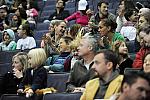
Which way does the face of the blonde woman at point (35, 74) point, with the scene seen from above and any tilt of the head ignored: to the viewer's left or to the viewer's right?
to the viewer's left

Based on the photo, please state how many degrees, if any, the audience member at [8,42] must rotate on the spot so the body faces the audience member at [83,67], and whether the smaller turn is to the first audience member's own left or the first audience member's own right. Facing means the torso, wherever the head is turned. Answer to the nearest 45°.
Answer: approximately 45° to the first audience member's own left

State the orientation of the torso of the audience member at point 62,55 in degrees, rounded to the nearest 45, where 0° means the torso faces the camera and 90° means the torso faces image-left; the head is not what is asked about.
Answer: approximately 45°

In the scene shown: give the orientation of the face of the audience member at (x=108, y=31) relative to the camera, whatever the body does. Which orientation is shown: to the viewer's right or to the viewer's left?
to the viewer's left

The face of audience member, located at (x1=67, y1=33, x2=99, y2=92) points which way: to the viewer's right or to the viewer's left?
to the viewer's left
